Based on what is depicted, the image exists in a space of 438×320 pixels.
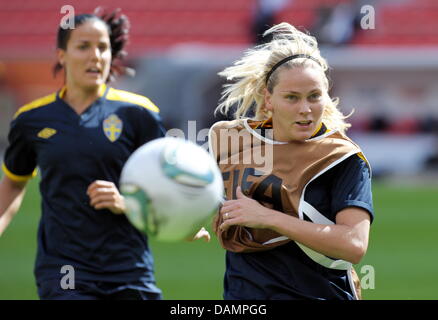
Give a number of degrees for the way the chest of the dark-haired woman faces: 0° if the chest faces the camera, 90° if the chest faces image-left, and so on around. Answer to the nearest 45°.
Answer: approximately 0°

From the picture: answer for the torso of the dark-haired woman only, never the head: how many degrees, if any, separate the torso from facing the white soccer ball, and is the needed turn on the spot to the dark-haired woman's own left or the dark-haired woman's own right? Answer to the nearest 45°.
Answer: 0° — they already face it

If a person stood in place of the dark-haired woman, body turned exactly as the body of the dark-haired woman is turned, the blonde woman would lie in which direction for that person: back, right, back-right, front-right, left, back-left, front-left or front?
front-left
